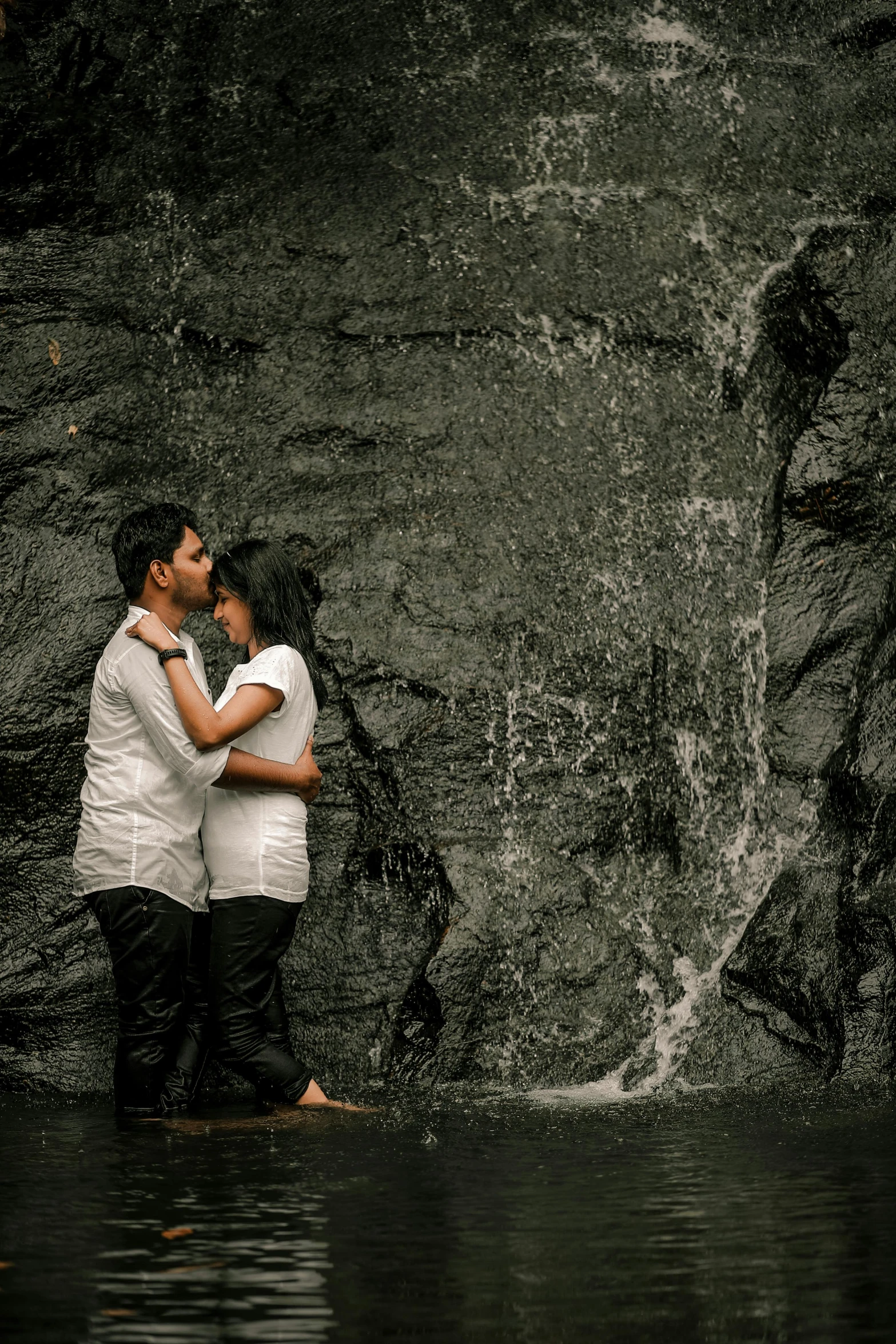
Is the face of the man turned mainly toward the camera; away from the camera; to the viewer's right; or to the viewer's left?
to the viewer's right

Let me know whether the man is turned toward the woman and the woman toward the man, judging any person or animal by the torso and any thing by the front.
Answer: yes

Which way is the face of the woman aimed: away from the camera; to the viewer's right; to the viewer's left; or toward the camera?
to the viewer's left

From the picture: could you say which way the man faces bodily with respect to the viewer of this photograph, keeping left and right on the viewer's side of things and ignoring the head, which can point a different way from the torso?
facing to the right of the viewer

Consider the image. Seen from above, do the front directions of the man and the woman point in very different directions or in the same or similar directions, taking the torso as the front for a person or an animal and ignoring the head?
very different directions

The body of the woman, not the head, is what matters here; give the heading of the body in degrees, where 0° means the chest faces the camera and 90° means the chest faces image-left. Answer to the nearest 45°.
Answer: approximately 90°
